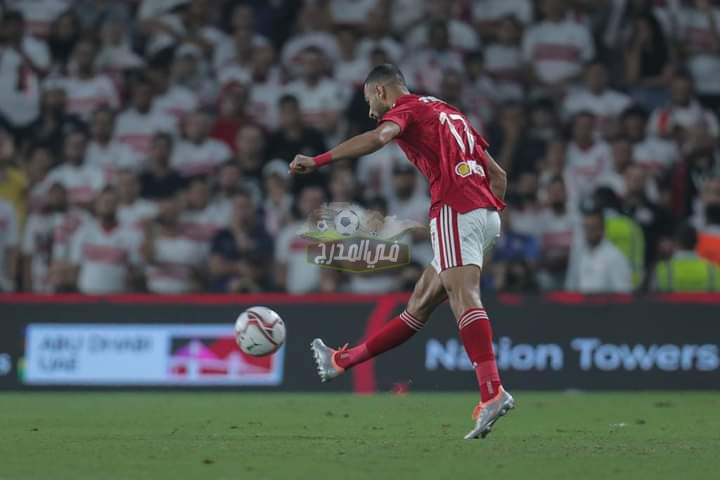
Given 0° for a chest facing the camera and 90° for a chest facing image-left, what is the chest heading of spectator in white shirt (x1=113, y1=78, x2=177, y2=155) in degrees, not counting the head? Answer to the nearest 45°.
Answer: approximately 0°

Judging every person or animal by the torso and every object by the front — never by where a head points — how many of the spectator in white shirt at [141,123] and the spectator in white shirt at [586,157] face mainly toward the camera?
2

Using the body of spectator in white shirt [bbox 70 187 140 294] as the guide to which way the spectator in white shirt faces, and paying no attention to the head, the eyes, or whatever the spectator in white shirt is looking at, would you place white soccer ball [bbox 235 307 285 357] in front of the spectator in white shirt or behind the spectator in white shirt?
in front

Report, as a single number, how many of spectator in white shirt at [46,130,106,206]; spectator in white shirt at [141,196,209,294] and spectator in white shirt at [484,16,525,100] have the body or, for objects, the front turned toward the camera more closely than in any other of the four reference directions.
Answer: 3
